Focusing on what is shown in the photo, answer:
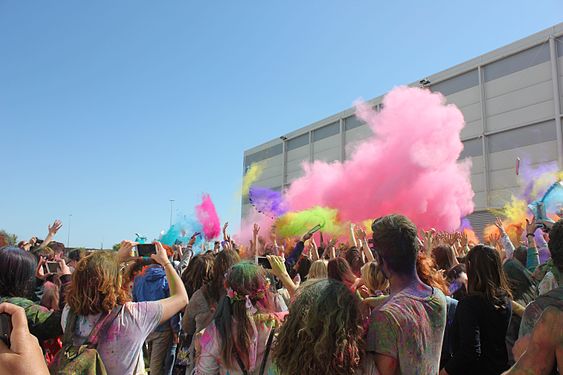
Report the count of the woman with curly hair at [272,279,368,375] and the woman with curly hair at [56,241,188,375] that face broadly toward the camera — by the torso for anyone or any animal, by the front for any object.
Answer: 0

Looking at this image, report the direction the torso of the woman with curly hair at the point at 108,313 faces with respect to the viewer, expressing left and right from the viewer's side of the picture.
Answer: facing away from the viewer and to the right of the viewer

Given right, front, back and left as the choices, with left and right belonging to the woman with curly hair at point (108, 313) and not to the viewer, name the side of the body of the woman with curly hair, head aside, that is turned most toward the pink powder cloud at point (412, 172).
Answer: front

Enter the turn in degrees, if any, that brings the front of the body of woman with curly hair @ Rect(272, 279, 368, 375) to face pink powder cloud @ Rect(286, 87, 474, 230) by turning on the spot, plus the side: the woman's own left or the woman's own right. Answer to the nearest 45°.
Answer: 0° — they already face it

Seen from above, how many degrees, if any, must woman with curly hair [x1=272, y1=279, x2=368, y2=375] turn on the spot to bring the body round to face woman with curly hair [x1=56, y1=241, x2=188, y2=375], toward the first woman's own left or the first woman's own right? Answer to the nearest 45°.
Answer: approximately 45° to the first woman's own left

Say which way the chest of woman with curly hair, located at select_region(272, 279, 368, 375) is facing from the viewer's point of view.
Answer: away from the camera

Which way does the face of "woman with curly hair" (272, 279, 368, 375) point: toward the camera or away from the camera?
away from the camera

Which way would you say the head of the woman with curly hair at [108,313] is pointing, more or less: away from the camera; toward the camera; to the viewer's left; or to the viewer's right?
away from the camera

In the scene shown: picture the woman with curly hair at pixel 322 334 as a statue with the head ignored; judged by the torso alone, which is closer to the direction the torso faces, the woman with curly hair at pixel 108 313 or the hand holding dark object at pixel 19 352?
the woman with curly hair

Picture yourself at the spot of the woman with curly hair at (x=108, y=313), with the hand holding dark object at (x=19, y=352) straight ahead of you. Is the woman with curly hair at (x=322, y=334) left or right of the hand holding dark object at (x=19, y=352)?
left

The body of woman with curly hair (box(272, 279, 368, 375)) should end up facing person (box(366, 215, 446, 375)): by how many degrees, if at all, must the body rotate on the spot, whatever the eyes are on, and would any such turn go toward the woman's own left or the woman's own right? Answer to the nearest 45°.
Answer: approximately 45° to the woman's own right

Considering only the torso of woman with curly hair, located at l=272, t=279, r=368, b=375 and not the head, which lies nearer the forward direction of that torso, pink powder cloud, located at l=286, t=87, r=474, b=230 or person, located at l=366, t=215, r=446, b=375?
the pink powder cloud

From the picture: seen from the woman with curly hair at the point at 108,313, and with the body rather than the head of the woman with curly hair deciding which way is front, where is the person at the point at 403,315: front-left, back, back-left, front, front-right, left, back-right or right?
right

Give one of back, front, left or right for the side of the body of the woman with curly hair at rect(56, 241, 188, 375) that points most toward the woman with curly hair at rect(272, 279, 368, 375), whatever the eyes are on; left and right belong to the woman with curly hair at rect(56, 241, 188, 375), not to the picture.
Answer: right
